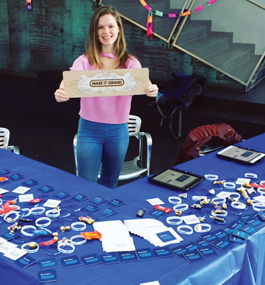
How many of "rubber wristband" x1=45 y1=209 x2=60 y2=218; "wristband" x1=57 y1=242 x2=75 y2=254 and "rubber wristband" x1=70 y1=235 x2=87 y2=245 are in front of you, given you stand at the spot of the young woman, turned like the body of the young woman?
3

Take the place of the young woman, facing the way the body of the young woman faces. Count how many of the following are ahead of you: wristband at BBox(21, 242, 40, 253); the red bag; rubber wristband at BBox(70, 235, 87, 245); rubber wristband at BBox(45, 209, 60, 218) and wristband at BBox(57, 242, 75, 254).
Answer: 4

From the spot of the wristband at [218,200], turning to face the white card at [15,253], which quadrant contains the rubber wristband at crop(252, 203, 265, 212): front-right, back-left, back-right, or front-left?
back-left

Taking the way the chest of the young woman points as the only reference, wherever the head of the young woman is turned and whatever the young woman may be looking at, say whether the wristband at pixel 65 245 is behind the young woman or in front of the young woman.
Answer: in front

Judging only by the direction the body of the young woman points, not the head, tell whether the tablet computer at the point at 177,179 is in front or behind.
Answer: in front

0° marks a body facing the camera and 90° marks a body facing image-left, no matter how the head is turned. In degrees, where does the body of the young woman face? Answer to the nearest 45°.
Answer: approximately 0°

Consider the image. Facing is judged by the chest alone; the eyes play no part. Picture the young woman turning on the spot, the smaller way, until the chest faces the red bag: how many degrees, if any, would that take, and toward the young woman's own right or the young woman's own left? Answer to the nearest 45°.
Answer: approximately 135° to the young woman's own left

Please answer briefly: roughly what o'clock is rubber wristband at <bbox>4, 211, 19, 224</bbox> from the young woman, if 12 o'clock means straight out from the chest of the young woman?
The rubber wristband is roughly at 1 o'clock from the young woman.

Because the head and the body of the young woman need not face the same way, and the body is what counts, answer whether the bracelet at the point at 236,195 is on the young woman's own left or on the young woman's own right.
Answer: on the young woman's own left

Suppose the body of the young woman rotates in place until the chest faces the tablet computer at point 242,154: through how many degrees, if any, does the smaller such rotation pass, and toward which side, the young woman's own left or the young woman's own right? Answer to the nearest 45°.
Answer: approximately 90° to the young woman's own left

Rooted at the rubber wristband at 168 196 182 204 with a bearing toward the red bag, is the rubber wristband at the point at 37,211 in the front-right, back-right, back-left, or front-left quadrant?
back-left

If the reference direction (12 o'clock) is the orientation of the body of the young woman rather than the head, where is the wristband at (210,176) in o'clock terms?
The wristband is roughly at 10 o'clock from the young woman.

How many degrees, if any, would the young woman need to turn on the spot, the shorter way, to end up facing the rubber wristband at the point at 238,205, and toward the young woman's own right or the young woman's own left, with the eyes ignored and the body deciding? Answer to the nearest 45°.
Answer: approximately 45° to the young woman's own left

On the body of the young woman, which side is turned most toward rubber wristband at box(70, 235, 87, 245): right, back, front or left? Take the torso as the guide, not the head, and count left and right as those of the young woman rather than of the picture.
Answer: front

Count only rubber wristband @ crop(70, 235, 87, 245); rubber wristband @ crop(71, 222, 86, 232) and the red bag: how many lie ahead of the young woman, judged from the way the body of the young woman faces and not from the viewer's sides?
2

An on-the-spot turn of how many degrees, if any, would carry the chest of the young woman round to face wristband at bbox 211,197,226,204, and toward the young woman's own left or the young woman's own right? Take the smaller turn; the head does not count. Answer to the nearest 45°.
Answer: approximately 45° to the young woman's own left
